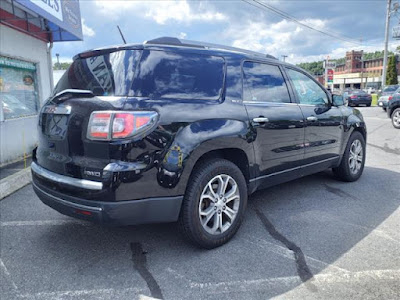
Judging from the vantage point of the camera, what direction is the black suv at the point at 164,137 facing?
facing away from the viewer and to the right of the viewer

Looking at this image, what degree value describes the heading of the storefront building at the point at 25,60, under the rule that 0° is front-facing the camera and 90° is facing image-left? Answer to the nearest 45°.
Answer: approximately 315°

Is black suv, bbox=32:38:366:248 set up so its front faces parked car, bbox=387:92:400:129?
yes
